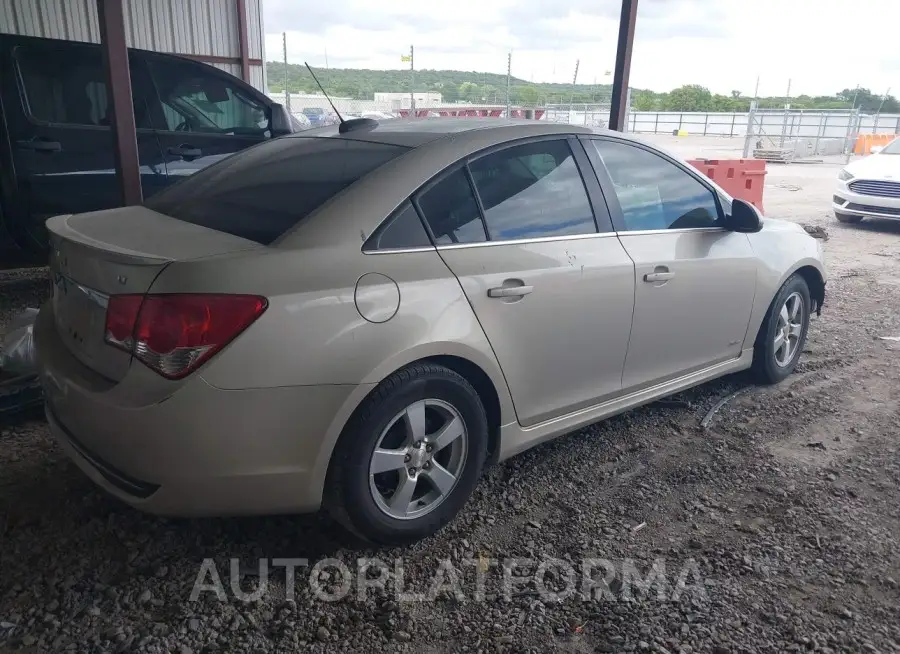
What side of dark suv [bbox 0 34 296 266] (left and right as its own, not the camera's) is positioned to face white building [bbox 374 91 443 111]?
left

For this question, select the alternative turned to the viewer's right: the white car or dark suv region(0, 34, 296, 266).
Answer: the dark suv

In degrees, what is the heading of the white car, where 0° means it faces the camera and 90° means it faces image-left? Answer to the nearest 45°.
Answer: approximately 45°

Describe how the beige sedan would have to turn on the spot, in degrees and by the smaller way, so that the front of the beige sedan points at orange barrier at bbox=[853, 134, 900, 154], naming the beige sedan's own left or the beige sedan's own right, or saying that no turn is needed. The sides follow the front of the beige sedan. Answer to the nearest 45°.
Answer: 0° — it already faces it

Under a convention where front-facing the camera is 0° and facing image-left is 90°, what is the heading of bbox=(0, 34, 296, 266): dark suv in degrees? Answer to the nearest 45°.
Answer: approximately 270°

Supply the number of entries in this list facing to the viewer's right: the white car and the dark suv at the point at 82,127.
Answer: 1

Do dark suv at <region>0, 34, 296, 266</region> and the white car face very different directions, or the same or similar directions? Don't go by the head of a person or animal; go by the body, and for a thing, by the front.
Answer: very different directions

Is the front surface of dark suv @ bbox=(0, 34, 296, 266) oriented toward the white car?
yes

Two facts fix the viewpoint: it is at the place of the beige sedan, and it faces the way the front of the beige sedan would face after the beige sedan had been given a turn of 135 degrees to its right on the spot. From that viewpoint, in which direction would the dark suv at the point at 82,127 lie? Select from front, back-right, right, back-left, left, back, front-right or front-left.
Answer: back-right

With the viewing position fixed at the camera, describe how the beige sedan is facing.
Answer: facing away from the viewer and to the right of the viewer

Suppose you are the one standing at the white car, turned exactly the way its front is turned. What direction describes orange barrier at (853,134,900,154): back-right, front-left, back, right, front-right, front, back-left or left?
back-right
